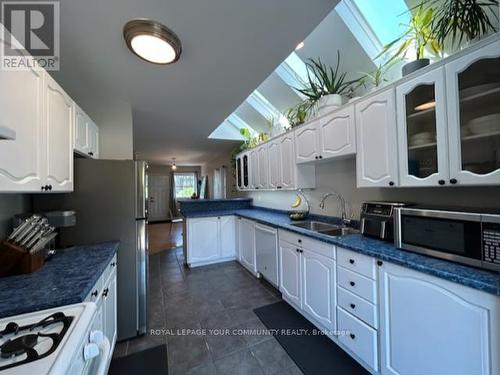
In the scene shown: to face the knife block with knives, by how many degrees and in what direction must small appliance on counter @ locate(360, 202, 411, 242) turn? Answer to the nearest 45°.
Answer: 0° — it already faces it

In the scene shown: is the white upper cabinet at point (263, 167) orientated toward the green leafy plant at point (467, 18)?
no

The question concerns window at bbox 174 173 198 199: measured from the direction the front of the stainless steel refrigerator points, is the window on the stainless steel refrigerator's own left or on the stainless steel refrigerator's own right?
on the stainless steel refrigerator's own left

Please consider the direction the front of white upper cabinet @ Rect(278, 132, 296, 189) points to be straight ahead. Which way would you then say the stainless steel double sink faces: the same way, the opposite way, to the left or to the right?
the same way

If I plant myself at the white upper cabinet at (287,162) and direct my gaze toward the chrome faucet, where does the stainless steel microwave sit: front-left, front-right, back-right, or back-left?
front-right

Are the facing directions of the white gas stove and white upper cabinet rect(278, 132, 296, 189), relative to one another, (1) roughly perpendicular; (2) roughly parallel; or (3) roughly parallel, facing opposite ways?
roughly parallel, facing opposite ways

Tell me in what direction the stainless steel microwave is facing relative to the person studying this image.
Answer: facing the viewer and to the left of the viewer

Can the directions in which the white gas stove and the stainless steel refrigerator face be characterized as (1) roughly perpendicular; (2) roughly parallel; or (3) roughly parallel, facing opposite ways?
roughly parallel

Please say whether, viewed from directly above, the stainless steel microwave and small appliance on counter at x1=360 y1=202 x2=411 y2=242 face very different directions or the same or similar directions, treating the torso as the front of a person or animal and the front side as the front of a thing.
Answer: same or similar directions

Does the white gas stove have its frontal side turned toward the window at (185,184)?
no

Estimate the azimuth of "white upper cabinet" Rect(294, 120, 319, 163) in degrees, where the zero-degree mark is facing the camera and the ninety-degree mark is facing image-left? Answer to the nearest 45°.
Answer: approximately 45°

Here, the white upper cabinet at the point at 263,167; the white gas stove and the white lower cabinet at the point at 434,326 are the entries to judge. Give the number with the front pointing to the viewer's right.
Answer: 1

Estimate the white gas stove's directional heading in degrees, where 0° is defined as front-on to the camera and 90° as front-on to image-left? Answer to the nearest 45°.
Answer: approximately 270°

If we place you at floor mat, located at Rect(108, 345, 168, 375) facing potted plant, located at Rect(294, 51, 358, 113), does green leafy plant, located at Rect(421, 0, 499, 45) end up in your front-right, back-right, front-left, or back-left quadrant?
front-right

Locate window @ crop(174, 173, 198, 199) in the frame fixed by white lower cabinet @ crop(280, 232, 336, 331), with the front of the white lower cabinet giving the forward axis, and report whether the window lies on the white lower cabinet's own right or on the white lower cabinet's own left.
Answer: on the white lower cabinet's own right

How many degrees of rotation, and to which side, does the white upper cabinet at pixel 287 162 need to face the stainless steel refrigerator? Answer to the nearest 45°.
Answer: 0° — it already faces it
